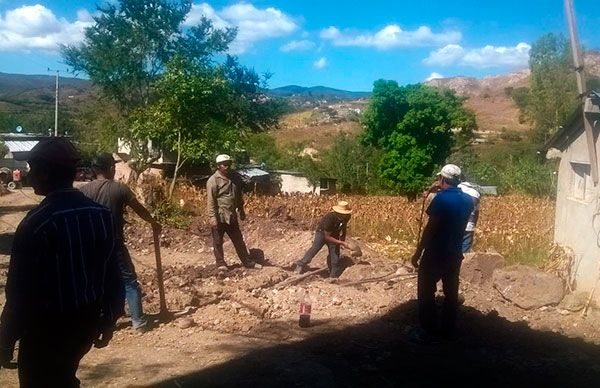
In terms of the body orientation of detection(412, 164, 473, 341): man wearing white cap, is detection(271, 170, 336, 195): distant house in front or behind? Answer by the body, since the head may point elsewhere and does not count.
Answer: in front

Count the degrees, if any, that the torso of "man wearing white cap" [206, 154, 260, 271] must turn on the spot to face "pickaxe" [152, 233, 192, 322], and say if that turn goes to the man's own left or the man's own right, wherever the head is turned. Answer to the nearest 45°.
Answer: approximately 45° to the man's own right

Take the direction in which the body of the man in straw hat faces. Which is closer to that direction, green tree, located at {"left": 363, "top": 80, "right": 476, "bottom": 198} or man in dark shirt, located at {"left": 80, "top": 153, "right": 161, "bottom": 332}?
the man in dark shirt

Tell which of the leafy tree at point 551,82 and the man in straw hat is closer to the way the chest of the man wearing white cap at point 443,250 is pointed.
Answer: the man in straw hat

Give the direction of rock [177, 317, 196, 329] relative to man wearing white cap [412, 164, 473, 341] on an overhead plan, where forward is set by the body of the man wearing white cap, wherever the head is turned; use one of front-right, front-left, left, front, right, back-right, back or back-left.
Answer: front-left

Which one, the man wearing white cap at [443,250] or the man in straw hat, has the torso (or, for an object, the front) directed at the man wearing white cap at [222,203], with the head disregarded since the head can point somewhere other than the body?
the man wearing white cap at [443,250]

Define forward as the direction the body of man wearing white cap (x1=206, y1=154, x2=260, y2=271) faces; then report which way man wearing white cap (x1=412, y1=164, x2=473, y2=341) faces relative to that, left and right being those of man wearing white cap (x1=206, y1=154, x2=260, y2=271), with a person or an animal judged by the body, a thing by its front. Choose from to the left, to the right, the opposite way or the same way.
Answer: the opposite way

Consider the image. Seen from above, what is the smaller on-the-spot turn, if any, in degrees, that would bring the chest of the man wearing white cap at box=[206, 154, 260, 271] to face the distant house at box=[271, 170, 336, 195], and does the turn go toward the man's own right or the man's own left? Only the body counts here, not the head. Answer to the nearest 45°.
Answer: approximately 135° to the man's own left

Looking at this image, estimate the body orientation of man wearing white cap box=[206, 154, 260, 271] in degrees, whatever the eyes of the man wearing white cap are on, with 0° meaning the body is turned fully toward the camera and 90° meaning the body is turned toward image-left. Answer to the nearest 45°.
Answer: approximately 315°

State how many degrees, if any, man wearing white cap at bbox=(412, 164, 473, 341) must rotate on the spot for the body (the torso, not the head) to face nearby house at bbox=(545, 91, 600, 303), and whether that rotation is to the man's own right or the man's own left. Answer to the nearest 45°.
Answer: approximately 90° to the man's own right

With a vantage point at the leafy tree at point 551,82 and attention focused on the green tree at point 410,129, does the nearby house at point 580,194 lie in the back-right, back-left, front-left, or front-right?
front-left

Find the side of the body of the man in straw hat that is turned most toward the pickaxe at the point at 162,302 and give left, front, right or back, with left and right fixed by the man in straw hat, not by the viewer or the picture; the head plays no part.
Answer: right

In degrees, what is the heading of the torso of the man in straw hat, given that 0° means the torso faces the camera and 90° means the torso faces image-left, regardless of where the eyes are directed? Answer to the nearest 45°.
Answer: approximately 315°

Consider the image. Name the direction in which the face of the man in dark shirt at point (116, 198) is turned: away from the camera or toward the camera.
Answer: away from the camera

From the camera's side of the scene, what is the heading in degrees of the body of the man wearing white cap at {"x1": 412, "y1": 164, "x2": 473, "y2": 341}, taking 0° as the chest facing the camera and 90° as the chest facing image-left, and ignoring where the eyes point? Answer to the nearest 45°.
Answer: approximately 135°

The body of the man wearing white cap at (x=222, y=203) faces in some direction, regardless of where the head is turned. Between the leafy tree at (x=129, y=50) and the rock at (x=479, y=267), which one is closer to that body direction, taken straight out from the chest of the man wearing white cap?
the rock
